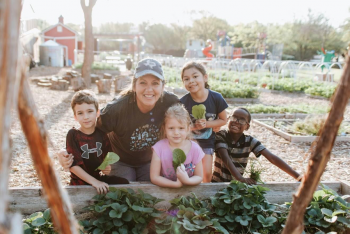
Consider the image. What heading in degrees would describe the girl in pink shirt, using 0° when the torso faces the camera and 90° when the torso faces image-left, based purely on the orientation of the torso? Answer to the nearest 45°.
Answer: approximately 0°

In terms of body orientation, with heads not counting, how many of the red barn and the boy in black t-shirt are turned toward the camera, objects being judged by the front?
2

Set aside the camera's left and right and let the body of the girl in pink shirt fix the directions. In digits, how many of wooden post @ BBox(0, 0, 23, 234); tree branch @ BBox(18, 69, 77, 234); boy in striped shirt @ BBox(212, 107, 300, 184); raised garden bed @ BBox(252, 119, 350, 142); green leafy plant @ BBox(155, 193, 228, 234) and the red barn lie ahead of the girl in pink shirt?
3

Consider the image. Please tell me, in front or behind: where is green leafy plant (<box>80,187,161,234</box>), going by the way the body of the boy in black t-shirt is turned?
in front

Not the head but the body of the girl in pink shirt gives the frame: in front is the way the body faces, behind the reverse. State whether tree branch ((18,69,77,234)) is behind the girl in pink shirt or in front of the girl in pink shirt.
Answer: in front
